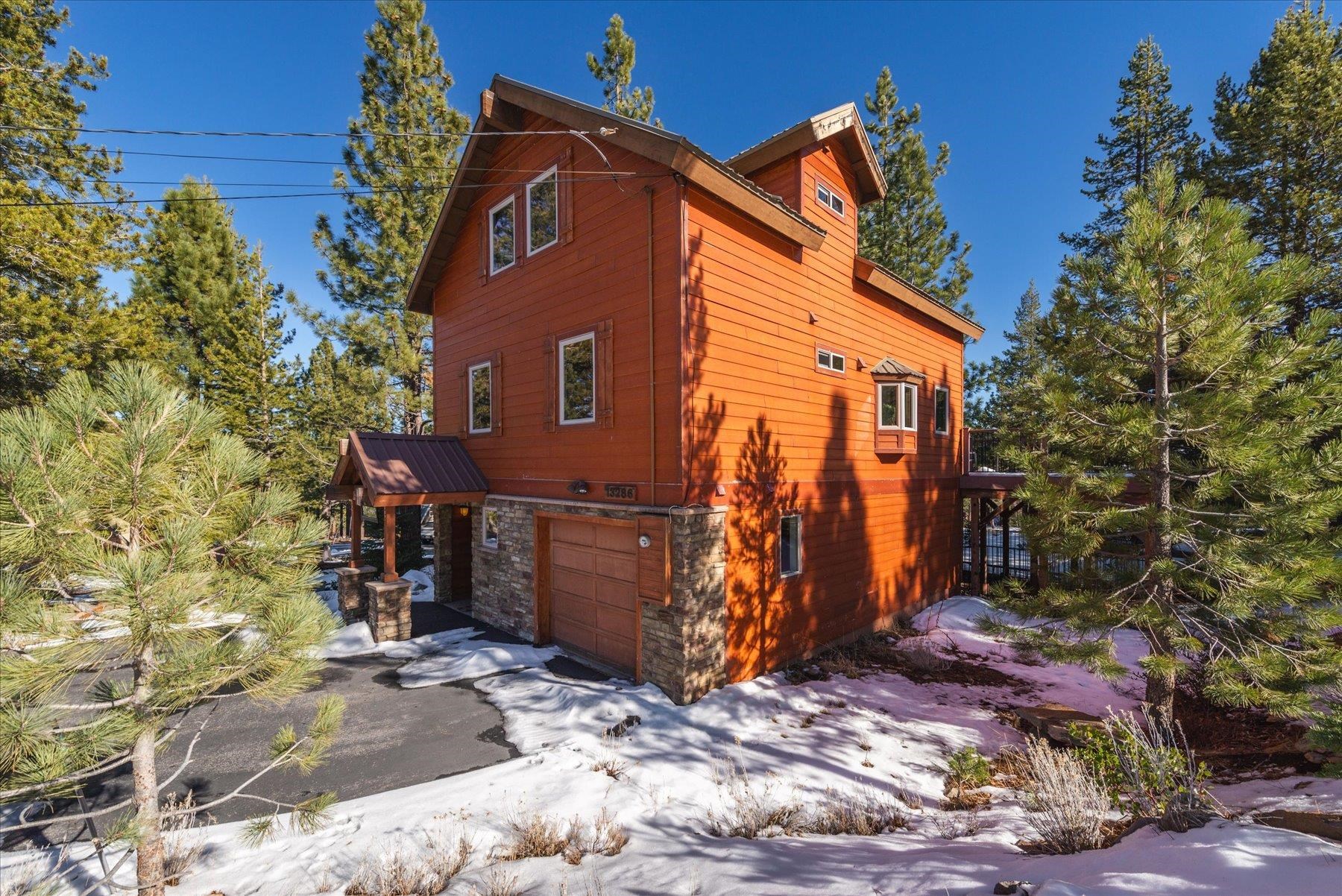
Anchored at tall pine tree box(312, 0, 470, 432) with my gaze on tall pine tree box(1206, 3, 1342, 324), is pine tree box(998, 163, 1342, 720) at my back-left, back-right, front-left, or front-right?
front-right

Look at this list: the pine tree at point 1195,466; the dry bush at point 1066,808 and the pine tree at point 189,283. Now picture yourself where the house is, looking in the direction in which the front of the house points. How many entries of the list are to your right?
1

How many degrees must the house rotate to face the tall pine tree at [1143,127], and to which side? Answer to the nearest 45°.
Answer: approximately 180°

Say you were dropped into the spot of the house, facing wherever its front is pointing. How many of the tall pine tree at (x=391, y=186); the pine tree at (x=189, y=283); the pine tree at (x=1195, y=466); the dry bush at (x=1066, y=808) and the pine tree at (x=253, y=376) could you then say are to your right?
3

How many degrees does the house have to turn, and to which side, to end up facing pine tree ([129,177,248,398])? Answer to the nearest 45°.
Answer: approximately 90° to its right

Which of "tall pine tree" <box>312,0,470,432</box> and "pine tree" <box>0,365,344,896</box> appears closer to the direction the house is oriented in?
the pine tree

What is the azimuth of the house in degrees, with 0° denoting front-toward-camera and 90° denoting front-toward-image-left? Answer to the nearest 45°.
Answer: approximately 45°

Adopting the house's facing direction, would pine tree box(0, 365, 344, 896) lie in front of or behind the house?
in front

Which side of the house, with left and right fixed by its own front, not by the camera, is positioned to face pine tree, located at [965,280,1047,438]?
back

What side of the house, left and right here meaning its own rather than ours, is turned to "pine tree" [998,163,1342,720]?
left

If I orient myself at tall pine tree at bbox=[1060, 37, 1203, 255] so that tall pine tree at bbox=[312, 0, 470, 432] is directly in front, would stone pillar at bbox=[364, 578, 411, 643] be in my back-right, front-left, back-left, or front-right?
front-left

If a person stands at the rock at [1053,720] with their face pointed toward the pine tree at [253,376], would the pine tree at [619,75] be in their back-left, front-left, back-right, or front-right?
front-right

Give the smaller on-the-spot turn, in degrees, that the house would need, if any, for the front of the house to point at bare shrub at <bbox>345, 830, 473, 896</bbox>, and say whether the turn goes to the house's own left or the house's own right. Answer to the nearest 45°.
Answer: approximately 45° to the house's own left
